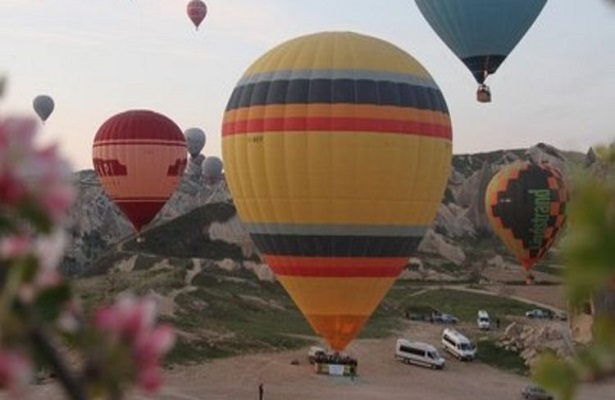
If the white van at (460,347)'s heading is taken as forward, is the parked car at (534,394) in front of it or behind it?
in front

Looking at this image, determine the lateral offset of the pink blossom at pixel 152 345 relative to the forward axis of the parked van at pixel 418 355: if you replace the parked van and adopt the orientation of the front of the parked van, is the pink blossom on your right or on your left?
on your right

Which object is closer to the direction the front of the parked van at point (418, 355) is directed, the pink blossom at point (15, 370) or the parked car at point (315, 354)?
the pink blossom

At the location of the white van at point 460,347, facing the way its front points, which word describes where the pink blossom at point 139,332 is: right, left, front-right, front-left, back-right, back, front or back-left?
front-right

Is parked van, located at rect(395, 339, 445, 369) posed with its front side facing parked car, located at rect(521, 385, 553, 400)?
yes

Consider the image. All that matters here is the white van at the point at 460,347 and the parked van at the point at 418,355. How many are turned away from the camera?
0
